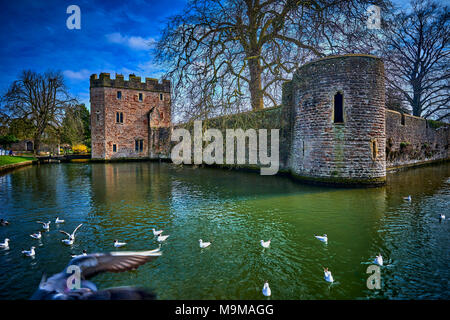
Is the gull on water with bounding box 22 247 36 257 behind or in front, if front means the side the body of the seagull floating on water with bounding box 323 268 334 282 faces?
in front

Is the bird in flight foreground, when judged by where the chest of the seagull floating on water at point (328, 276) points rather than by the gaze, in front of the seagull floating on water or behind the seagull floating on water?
in front

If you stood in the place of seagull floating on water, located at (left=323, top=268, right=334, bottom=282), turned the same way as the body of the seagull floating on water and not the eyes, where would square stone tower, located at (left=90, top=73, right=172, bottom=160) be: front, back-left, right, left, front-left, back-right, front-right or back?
front-right

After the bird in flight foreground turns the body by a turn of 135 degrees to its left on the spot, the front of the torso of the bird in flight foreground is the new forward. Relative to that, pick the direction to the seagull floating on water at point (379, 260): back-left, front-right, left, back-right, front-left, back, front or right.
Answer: front-left

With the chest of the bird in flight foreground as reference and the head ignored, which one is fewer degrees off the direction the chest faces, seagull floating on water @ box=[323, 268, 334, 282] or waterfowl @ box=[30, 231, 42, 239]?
the waterfowl

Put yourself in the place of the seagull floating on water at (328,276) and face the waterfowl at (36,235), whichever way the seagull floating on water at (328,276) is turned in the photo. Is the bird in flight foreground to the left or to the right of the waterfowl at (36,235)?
left

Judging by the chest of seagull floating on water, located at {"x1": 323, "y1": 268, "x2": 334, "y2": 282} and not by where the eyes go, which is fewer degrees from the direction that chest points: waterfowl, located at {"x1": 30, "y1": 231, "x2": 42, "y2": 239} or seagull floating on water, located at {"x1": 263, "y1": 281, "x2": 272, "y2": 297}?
the waterfowl

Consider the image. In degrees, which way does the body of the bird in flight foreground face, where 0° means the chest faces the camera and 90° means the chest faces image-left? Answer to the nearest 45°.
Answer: approximately 90°
